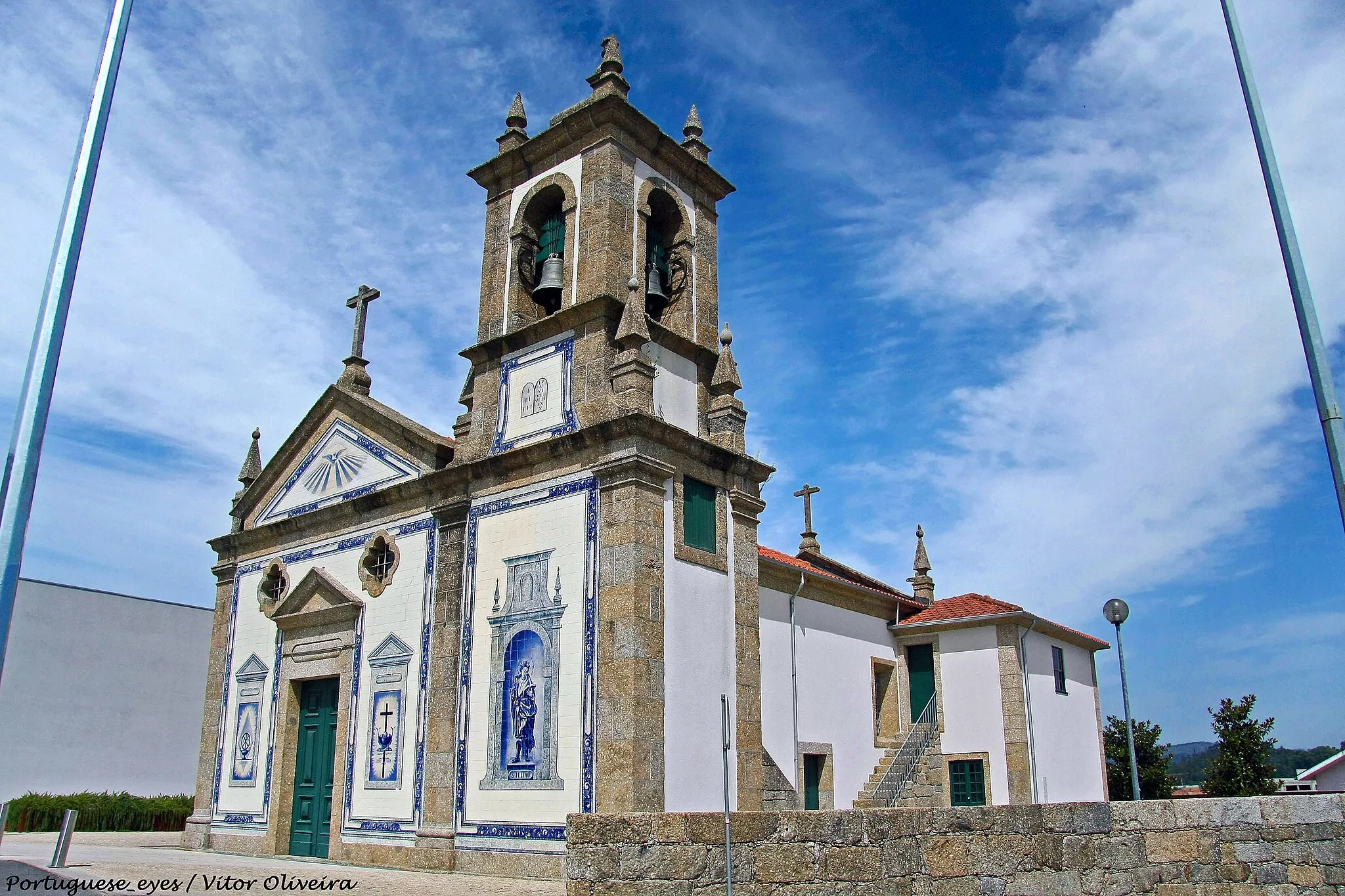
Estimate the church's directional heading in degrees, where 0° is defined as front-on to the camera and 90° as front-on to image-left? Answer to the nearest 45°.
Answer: approximately 45°

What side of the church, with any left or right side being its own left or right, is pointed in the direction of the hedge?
right

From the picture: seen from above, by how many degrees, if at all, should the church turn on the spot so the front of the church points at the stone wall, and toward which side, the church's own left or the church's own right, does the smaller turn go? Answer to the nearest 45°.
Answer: approximately 90° to the church's own left

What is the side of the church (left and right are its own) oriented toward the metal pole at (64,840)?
front
